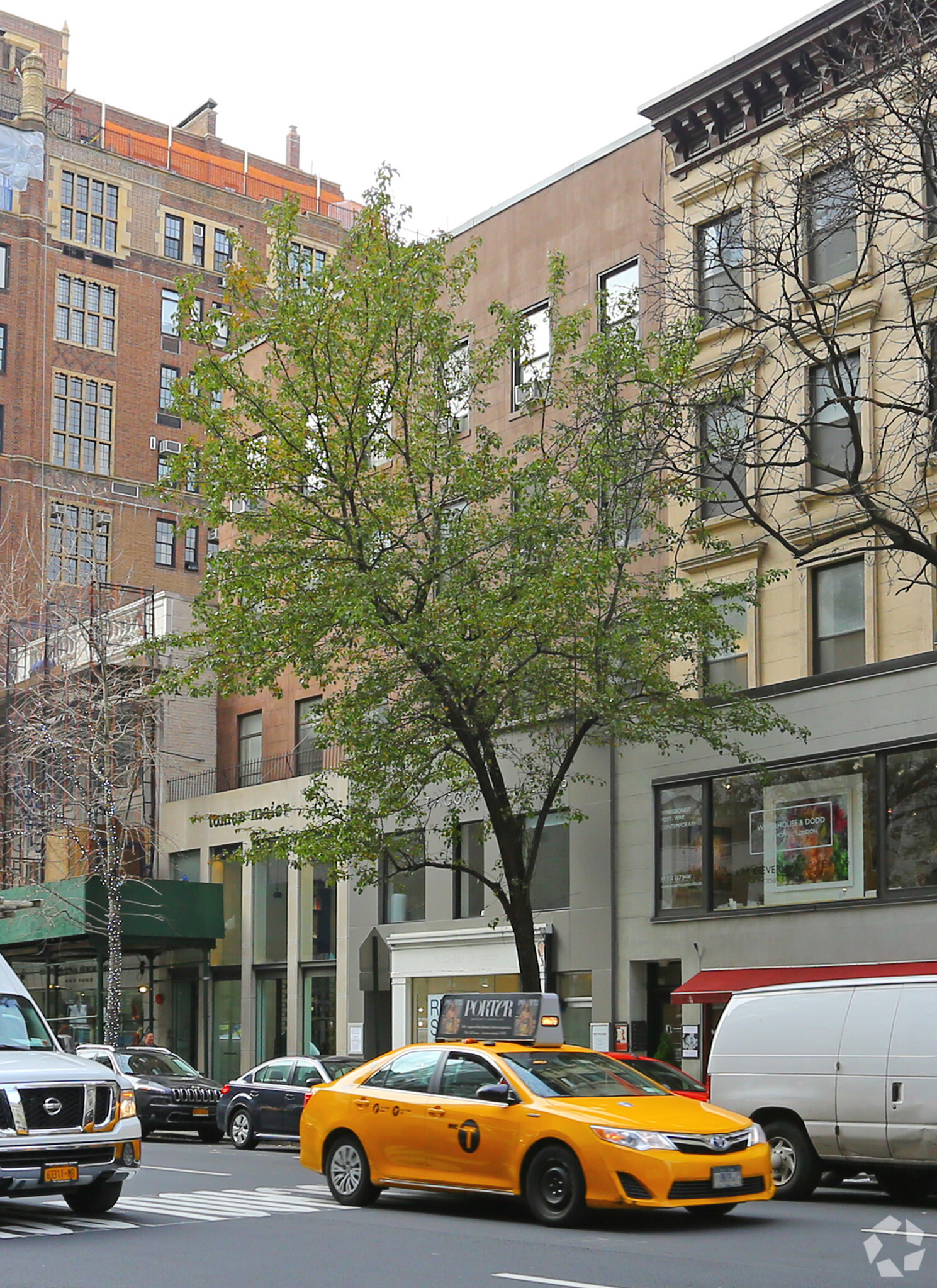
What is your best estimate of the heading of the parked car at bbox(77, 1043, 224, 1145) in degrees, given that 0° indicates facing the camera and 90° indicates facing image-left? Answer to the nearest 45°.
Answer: approximately 315°

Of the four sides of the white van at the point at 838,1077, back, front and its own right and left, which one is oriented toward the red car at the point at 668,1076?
back

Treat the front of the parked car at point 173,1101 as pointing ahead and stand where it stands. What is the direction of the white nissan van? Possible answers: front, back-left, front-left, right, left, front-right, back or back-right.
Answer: front-right

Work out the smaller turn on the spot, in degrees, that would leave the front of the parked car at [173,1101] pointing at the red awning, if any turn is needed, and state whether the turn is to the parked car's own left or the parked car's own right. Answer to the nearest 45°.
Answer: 0° — it already faces it

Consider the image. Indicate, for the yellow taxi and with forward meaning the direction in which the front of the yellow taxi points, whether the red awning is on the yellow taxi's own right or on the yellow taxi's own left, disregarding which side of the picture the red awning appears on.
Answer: on the yellow taxi's own left

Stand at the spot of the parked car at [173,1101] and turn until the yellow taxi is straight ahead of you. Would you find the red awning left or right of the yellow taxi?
left

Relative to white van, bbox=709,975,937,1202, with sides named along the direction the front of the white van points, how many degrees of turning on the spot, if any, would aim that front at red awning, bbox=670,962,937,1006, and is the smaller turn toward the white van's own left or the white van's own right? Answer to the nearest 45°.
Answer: approximately 135° to the white van's own left

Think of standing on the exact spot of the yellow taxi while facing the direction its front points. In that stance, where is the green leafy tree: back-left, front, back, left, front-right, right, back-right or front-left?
back-left

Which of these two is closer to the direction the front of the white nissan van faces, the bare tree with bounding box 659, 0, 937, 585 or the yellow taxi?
the yellow taxi

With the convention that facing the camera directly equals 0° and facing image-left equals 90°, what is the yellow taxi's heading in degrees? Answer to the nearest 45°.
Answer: approximately 315°

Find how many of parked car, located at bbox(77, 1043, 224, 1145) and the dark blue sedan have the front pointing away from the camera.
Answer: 0

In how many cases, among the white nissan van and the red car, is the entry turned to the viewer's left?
0
